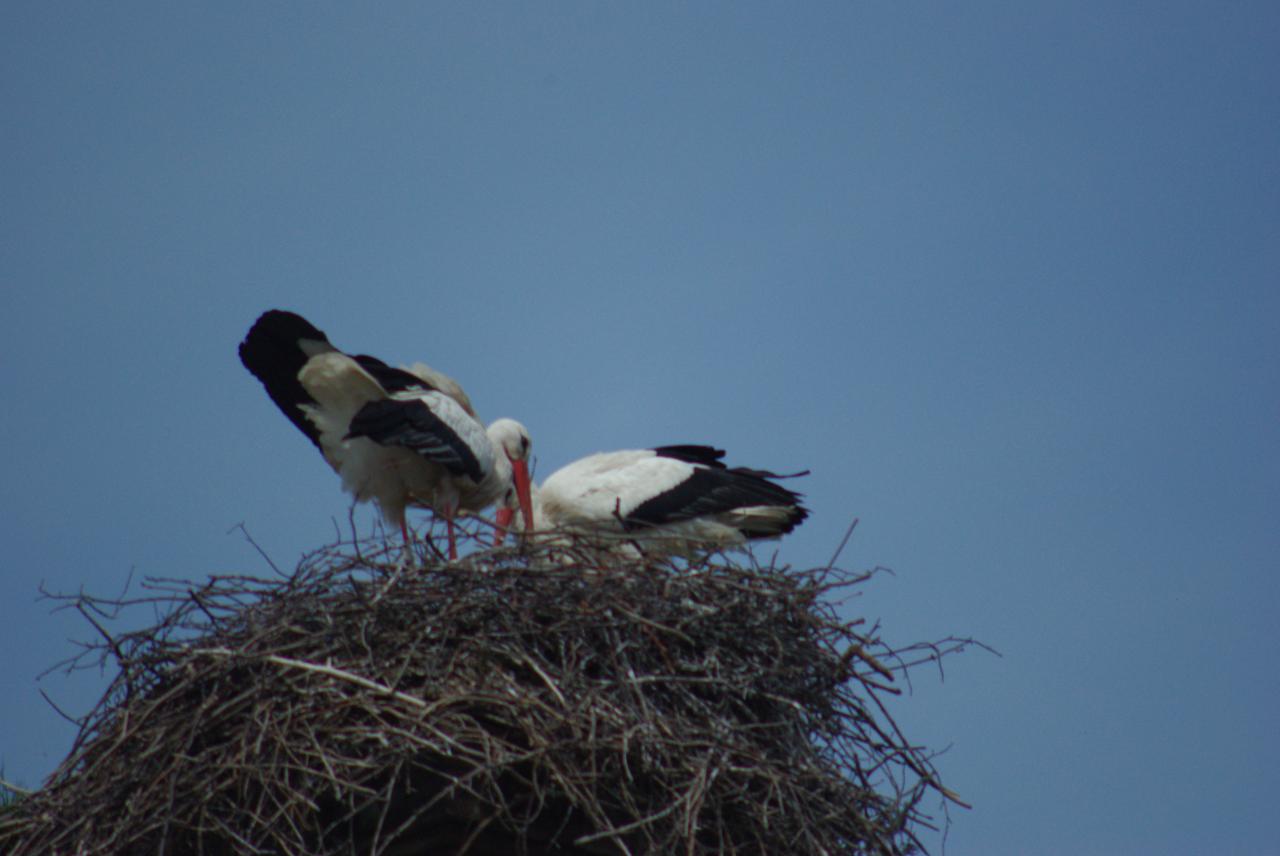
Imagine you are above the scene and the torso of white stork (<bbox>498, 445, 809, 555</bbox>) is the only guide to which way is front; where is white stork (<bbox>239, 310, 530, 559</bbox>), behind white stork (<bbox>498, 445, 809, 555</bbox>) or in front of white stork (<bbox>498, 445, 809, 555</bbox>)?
in front

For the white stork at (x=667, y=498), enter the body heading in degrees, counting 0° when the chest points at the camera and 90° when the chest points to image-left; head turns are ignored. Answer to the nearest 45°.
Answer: approximately 90°
